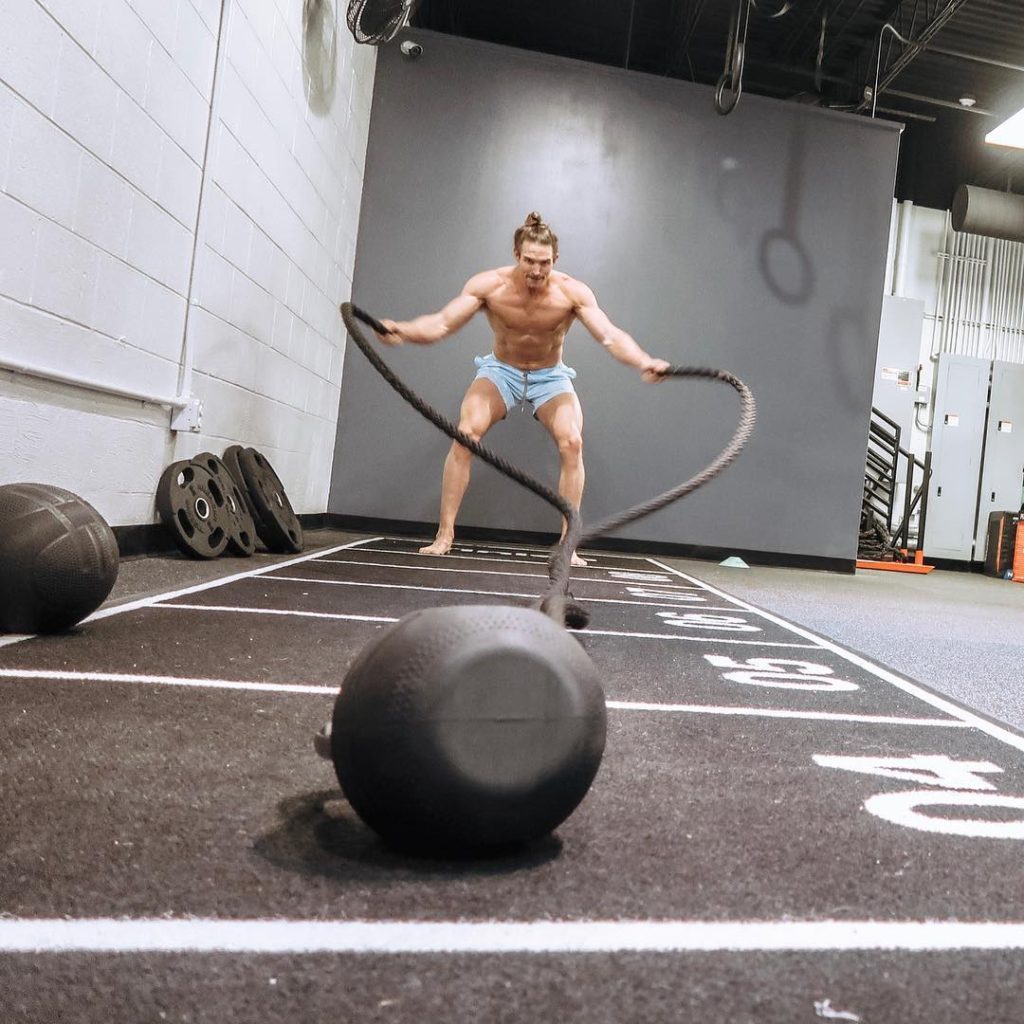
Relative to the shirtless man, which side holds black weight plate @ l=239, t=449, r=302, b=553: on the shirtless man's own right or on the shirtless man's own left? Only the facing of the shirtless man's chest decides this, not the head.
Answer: on the shirtless man's own right

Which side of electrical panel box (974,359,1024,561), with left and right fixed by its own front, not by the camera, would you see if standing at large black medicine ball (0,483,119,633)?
front

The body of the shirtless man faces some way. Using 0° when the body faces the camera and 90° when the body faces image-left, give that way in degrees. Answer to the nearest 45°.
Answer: approximately 0°

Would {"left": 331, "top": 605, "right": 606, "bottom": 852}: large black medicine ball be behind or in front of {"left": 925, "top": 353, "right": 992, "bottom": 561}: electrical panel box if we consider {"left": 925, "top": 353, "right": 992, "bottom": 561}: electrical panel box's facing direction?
in front

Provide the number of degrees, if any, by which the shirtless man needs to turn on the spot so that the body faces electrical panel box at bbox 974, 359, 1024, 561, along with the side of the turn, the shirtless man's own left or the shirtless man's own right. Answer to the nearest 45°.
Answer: approximately 135° to the shirtless man's own left

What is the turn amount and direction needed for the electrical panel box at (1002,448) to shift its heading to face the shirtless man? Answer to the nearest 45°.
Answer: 0° — it already faces them

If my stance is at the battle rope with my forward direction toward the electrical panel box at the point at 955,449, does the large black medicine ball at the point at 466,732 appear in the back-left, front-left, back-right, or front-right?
back-right
